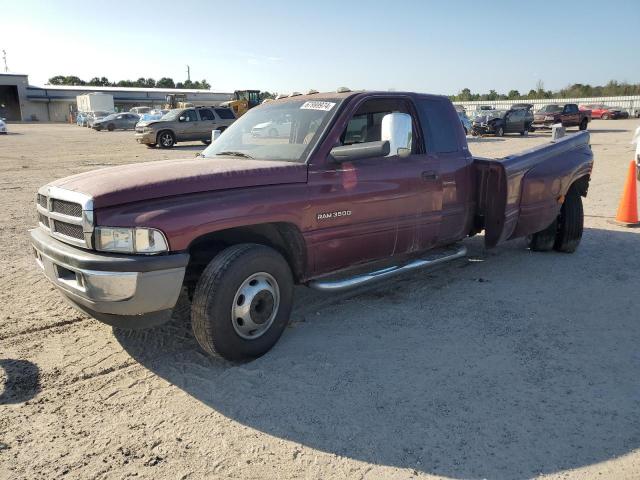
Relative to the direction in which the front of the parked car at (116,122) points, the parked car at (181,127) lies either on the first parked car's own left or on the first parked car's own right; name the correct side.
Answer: on the first parked car's own left

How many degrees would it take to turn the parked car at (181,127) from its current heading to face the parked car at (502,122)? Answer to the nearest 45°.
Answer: approximately 135° to its left

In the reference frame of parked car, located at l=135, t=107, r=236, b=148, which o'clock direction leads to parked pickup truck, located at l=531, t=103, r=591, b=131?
parked pickup truck, located at l=531, t=103, r=591, b=131 is roughly at 7 o'clock from parked car, located at l=135, t=107, r=236, b=148.

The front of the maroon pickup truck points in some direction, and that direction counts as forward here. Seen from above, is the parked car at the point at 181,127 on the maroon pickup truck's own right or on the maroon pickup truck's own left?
on the maroon pickup truck's own right

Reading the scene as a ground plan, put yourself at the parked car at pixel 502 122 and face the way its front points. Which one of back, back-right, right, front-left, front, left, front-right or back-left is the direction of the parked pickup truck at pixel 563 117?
back

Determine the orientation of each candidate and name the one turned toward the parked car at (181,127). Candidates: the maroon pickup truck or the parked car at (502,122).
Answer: the parked car at (502,122)

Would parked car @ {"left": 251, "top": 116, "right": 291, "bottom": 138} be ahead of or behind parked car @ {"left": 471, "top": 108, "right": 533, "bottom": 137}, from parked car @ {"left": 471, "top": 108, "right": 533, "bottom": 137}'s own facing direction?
ahead
